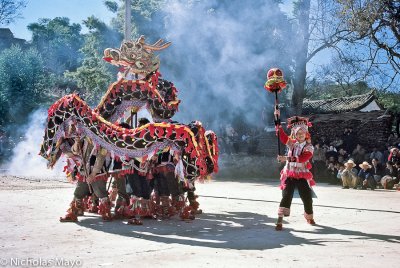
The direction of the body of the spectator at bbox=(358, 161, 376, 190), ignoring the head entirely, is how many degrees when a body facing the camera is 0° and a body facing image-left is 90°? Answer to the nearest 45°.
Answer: approximately 45°

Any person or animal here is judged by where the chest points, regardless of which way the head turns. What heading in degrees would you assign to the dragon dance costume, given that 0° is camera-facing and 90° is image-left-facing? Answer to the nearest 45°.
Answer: approximately 90°

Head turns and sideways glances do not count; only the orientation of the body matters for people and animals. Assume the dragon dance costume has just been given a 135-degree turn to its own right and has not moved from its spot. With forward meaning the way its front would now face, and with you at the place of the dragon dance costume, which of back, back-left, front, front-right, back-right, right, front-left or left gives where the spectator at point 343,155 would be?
front

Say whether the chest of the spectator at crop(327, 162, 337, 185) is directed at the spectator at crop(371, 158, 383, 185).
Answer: no

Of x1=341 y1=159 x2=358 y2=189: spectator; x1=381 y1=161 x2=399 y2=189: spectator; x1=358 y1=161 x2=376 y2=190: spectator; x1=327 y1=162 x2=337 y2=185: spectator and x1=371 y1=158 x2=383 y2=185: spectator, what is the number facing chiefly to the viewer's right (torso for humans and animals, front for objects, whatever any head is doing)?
0

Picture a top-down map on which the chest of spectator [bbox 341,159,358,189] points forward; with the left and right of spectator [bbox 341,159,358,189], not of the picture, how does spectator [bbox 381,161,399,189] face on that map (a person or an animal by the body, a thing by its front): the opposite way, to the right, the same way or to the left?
the same way

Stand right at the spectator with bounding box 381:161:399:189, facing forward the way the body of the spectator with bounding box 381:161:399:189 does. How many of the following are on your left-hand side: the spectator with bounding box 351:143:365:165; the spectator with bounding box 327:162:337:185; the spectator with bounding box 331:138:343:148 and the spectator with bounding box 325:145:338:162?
0

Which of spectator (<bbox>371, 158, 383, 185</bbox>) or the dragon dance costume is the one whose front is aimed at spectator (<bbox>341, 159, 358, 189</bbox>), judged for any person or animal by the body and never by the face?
spectator (<bbox>371, 158, 383, 185</bbox>)

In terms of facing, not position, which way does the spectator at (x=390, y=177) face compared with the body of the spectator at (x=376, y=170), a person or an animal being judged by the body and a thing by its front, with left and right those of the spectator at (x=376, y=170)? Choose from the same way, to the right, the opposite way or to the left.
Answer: the same way

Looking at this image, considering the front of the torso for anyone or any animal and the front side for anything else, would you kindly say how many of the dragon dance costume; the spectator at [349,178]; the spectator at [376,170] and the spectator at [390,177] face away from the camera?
0

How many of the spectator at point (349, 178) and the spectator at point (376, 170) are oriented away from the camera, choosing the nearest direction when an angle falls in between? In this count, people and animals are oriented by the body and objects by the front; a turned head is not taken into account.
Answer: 0

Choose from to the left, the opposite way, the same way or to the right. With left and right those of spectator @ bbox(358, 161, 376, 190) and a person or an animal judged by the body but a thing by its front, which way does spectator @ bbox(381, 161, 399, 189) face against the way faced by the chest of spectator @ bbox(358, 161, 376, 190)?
the same way

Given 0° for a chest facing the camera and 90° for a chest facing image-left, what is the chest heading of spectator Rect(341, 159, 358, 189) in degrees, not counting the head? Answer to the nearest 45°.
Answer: approximately 45°

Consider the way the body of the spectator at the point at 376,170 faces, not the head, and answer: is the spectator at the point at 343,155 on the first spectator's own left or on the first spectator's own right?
on the first spectator's own right

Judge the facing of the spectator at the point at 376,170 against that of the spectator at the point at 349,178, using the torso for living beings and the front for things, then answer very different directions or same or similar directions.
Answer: same or similar directions

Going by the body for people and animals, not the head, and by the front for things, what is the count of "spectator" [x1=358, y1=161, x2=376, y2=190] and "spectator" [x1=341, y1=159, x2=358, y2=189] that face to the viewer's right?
0

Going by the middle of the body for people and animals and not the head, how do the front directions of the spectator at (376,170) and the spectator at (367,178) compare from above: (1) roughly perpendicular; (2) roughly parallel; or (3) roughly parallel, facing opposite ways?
roughly parallel
